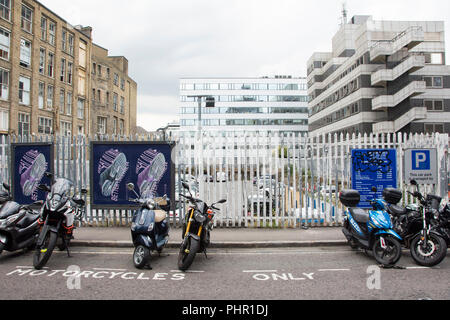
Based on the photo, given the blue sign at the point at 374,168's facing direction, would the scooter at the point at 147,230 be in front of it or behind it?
in front

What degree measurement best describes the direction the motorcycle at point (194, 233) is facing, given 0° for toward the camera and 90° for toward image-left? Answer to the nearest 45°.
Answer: approximately 45°

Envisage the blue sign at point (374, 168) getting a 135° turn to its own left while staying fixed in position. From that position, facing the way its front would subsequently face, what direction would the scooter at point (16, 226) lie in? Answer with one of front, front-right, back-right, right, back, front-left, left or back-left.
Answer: back

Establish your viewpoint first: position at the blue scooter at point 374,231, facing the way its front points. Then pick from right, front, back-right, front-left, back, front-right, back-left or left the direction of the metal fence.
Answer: back

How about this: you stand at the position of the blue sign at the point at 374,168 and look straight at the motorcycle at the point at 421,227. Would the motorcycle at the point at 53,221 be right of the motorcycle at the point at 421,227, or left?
right

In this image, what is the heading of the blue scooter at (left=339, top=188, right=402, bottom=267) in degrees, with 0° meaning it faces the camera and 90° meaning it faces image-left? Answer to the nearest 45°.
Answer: approximately 315°

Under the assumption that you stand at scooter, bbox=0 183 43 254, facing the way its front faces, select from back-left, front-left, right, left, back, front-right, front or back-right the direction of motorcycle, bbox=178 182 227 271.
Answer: left

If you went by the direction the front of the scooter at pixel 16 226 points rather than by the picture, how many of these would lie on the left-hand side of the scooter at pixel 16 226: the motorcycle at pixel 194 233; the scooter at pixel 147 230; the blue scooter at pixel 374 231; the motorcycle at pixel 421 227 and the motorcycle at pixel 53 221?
5

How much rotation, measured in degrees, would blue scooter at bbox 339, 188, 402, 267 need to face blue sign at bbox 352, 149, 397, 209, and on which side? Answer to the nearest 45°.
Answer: approximately 135° to its left

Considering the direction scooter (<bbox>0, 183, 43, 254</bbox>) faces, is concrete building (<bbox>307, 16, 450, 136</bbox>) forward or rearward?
rearward

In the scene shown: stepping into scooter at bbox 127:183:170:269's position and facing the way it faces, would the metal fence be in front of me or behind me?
behind
